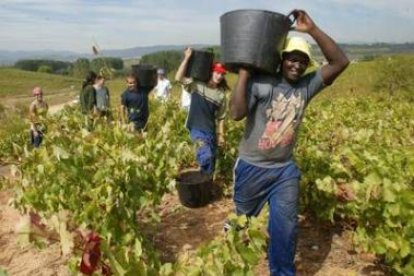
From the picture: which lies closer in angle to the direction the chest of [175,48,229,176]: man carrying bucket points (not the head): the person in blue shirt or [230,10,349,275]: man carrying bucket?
the man carrying bucket

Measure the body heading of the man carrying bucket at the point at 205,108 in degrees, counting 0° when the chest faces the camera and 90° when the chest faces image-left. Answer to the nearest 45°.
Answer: approximately 0°

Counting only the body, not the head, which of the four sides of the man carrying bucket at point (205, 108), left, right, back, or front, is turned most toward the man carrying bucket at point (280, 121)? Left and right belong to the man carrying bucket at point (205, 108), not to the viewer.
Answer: front

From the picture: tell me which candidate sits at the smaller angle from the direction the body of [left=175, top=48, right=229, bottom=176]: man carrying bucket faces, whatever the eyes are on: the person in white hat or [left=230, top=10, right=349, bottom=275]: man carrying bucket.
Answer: the man carrying bucket

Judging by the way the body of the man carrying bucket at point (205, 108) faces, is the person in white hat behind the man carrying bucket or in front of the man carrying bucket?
behind

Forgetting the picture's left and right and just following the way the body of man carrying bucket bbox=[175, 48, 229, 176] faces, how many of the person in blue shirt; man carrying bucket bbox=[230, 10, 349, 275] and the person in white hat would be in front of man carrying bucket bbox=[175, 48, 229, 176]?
1

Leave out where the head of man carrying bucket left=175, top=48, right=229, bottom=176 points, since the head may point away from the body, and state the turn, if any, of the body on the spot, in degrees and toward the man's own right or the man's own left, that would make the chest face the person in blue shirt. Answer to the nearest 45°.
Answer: approximately 135° to the man's own right
